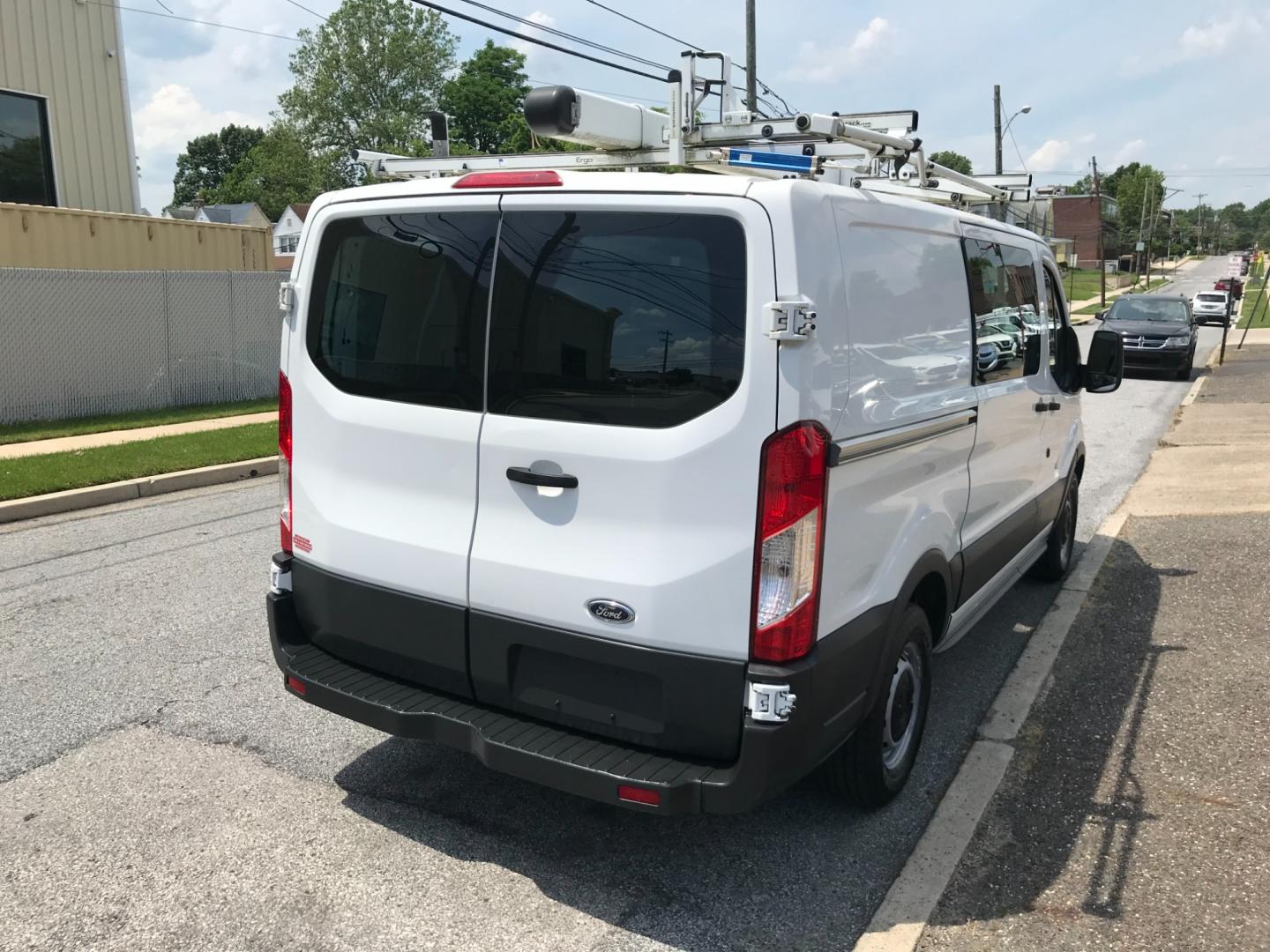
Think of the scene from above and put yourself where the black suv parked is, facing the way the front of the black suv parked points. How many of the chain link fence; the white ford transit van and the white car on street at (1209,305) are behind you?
1

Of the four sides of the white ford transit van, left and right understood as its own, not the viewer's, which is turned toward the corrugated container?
left

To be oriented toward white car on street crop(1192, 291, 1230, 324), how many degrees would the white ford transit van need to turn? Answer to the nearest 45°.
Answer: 0° — it already faces it

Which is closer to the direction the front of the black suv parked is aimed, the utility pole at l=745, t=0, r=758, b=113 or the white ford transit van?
the white ford transit van

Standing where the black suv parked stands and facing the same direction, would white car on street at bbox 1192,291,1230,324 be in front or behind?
behind

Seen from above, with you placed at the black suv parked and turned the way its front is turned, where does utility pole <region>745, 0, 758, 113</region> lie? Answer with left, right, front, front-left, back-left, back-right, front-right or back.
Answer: right

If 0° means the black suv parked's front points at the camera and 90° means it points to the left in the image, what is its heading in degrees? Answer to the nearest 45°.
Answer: approximately 0°

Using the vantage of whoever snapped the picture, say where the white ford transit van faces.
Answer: facing away from the viewer and to the right of the viewer

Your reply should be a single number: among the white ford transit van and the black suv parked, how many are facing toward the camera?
1

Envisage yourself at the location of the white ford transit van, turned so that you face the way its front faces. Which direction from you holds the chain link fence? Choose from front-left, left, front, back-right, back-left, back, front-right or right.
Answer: left

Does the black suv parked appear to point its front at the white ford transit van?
yes

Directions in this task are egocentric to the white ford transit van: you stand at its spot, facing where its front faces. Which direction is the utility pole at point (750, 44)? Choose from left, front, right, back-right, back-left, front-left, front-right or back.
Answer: front-left

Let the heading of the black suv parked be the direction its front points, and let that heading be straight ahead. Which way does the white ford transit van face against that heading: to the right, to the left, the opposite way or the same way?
the opposite way
